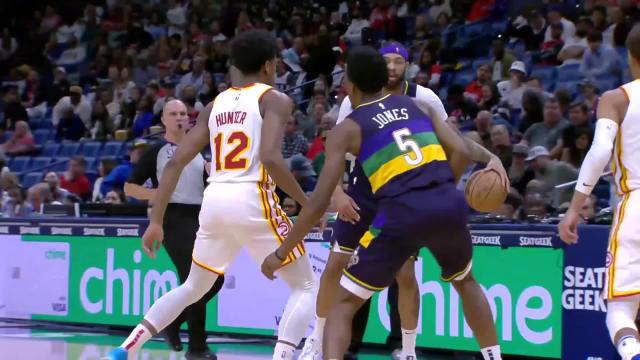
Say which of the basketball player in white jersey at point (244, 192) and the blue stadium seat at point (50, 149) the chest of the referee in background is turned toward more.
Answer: the basketball player in white jersey

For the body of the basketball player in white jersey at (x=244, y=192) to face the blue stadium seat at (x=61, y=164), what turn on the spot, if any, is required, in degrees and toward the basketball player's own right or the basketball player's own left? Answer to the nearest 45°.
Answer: approximately 45° to the basketball player's own left

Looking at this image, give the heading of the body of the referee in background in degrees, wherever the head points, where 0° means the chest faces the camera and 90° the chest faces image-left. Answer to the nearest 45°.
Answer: approximately 315°

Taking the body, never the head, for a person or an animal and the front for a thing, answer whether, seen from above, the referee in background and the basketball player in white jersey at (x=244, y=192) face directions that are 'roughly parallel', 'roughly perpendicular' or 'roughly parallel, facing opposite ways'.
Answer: roughly parallel, facing opposite ways

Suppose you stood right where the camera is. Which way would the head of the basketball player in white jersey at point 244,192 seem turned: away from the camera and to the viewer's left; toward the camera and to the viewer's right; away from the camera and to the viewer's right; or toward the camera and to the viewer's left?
away from the camera and to the viewer's right

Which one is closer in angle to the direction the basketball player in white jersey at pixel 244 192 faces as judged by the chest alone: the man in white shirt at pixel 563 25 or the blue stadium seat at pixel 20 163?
the man in white shirt

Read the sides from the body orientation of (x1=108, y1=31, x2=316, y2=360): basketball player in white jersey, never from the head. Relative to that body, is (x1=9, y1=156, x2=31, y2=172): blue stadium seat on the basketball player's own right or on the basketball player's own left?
on the basketball player's own left
